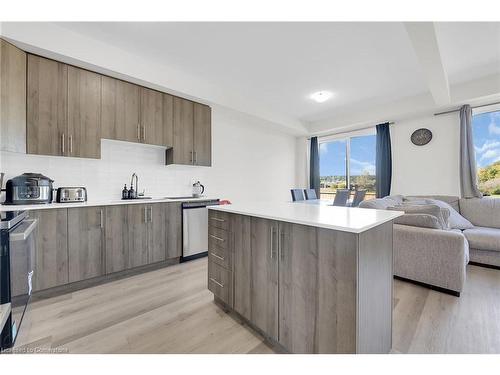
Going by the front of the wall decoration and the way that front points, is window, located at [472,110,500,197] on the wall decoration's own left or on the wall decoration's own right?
on the wall decoration's own left

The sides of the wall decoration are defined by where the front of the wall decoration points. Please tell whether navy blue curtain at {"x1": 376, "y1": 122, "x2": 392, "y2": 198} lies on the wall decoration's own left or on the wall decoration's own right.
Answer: on the wall decoration's own right

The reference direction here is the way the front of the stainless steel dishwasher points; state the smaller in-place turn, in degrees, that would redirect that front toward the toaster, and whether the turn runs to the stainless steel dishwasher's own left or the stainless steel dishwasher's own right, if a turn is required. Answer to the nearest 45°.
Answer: approximately 135° to the stainless steel dishwasher's own right

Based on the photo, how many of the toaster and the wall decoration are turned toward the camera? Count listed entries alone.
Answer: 2

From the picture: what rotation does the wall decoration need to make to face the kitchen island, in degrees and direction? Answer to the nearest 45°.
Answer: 0° — it already faces it

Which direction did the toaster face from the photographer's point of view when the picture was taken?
facing the viewer

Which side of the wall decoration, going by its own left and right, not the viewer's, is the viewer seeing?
front

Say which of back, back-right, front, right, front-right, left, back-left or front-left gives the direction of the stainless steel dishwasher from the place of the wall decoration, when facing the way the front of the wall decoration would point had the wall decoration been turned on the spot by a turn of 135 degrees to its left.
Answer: back
